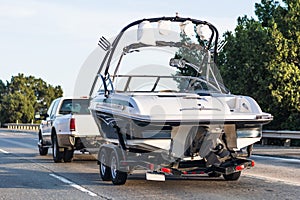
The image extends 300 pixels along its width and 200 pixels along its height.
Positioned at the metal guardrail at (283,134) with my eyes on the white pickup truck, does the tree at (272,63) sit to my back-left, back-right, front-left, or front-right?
back-right

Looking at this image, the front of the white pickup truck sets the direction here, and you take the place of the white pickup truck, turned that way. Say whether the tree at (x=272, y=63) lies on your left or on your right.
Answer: on your right

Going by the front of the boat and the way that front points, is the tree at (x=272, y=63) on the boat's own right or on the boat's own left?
on the boat's own right

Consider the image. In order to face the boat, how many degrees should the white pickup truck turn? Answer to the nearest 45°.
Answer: approximately 135° to its left

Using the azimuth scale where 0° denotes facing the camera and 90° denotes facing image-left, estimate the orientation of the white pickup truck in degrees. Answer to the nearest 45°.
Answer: approximately 135°

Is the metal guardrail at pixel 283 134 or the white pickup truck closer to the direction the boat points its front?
the white pickup truck

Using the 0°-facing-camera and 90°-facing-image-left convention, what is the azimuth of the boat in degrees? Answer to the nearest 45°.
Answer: approximately 135°

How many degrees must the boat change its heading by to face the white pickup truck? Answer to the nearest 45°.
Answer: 0° — it already faces it

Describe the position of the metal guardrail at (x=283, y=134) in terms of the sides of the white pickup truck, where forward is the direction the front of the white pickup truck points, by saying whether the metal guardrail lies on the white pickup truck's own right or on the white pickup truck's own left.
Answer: on the white pickup truck's own right

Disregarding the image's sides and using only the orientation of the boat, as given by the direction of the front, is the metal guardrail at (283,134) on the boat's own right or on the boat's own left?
on the boat's own right
